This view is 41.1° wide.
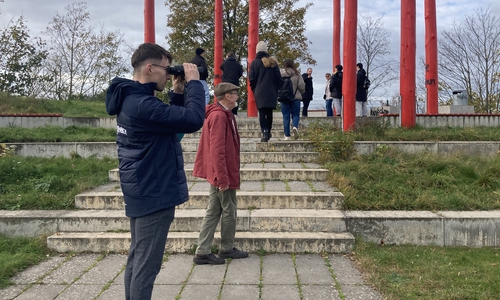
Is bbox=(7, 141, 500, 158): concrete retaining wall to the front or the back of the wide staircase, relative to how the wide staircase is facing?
to the back

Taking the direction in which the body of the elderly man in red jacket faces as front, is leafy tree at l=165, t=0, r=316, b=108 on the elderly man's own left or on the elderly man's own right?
on the elderly man's own left

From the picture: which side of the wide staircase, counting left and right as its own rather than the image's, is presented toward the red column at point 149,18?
back

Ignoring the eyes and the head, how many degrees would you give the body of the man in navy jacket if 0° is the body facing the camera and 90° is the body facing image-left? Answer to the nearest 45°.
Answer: approximately 270°

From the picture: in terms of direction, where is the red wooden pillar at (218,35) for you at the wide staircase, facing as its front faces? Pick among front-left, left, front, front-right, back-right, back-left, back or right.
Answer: back

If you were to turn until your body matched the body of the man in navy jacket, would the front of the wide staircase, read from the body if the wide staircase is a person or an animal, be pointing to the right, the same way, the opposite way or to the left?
to the right

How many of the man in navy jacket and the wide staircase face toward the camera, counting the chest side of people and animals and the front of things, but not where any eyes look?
1

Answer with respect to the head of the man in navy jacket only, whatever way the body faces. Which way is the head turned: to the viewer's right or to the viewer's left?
to the viewer's right
